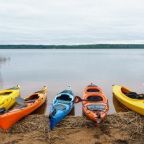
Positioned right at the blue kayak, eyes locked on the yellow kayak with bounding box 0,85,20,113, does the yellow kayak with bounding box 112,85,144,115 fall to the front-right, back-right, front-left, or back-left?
back-right

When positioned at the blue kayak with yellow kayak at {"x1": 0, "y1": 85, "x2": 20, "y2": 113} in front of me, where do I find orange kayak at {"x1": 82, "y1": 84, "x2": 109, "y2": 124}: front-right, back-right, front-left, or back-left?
back-right
